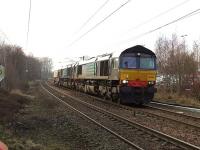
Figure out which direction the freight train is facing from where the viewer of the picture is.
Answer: facing the viewer and to the right of the viewer

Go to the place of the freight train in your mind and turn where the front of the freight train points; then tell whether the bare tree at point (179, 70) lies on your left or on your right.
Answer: on your left
